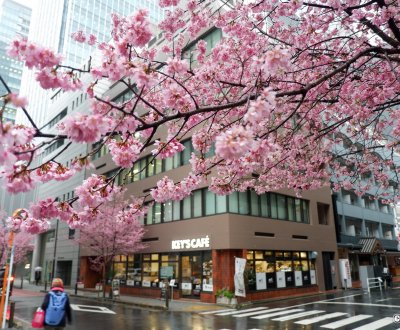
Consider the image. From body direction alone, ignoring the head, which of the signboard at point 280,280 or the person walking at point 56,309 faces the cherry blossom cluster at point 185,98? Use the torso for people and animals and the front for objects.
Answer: the signboard

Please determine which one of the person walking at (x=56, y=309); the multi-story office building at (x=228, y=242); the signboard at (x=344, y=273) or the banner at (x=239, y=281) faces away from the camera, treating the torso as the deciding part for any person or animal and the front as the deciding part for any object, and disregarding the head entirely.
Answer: the person walking

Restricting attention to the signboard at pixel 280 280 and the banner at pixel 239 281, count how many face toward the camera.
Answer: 2

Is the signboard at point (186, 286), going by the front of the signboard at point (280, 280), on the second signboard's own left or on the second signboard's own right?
on the second signboard's own right

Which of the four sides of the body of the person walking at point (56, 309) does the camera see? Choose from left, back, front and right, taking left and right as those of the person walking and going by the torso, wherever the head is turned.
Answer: back

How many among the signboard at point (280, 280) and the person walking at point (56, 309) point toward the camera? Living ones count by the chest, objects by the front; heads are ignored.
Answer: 1

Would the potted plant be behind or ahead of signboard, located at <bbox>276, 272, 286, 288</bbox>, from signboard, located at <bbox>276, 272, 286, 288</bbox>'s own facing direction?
ahead

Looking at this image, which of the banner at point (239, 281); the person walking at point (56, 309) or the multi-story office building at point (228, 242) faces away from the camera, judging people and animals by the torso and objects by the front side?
the person walking
